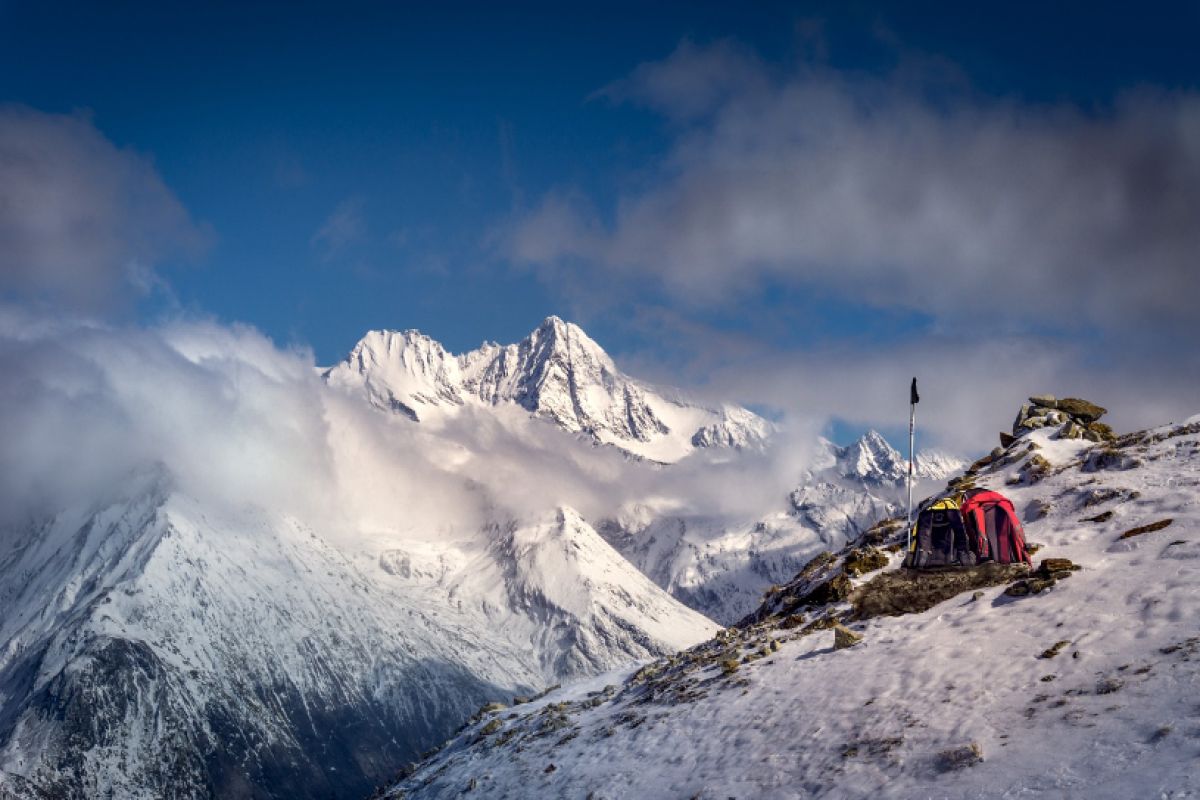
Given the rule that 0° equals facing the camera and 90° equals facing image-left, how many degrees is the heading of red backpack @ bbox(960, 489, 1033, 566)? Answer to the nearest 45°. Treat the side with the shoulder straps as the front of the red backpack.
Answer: approximately 0°

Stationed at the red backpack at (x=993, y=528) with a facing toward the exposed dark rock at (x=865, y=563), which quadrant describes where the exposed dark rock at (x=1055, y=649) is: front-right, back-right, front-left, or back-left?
back-left

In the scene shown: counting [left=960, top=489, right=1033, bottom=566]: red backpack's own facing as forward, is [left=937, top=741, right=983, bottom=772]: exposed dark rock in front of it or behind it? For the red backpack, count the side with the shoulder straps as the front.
in front

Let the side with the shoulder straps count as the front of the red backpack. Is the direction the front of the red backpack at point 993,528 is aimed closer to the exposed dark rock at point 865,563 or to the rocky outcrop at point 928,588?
the rocky outcrop
